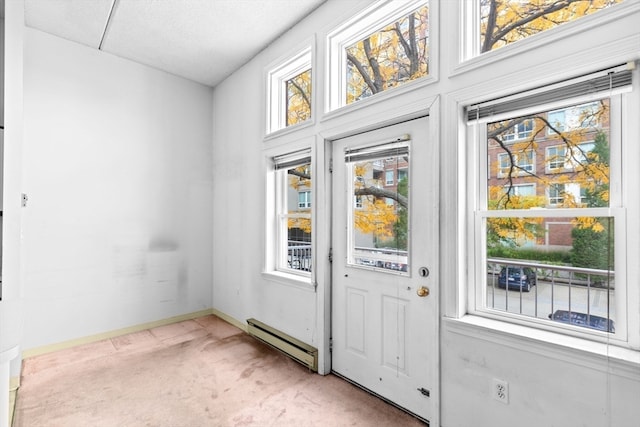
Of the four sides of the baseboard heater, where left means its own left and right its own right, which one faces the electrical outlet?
left

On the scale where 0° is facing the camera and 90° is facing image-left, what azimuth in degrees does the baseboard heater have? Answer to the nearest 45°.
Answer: approximately 45°

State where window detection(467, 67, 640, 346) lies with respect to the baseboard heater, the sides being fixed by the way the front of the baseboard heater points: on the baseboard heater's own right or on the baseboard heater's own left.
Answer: on the baseboard heater's own left

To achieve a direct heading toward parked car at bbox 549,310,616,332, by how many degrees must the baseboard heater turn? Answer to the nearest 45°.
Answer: approximately 180°
